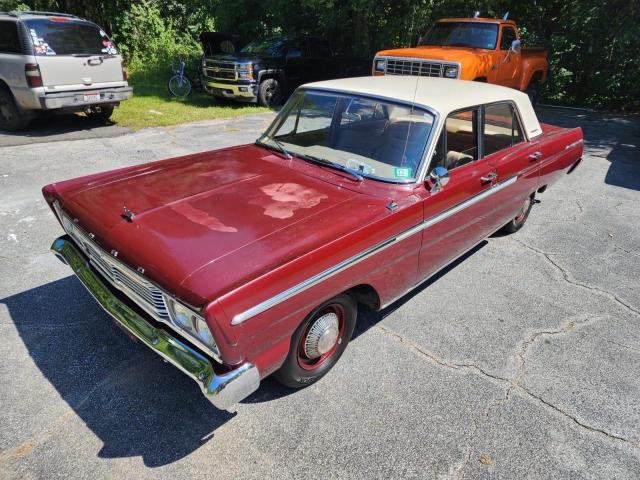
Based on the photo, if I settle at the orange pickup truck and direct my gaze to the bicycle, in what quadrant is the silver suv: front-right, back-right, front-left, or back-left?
front-left

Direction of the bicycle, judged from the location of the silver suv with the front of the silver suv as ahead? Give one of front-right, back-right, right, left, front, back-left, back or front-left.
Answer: right

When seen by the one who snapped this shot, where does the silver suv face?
facing away from the viewer and to the left of the viewer

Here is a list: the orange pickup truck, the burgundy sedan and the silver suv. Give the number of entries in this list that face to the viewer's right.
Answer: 0

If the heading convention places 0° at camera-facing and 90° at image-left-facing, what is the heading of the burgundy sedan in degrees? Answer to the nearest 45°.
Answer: approximately 45°

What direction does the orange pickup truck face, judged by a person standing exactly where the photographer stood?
facing the viewer and to the left of the viewer

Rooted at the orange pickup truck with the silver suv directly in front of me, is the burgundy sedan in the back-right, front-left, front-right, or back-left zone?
front-left

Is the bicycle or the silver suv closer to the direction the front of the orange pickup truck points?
the silver suv

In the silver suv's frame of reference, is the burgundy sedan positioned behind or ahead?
behind

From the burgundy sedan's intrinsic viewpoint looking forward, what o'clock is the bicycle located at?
The bicycle is roughly at 4 o'clock from the burgundy sedan.

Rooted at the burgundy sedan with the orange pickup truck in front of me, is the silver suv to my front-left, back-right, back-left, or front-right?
front-left

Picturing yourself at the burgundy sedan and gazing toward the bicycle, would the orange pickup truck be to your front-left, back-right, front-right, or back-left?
front-right

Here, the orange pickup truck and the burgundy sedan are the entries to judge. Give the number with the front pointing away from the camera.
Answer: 0

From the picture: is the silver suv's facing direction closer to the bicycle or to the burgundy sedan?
the bicycle

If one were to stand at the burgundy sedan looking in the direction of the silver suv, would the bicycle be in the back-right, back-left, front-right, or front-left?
front-right

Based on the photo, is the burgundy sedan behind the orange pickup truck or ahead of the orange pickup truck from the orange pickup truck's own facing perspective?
ahead

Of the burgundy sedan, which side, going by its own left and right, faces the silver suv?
right

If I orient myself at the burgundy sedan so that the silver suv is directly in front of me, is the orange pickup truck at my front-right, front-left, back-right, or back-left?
front-right
